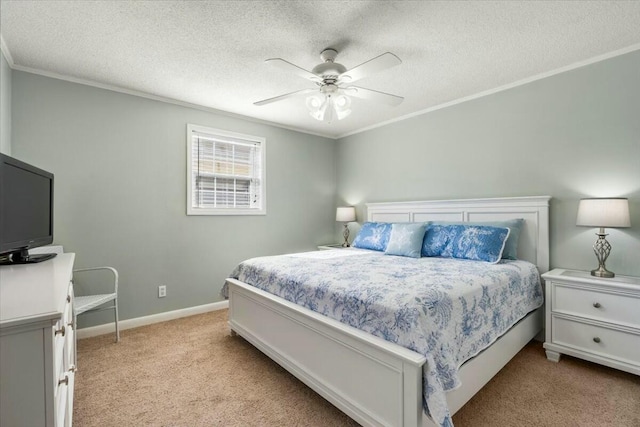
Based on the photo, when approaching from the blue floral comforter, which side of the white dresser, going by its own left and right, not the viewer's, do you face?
front

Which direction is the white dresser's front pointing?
to the viewer's right

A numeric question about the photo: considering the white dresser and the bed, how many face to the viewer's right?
1

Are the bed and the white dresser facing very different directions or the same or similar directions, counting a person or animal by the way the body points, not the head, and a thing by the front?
very different directions

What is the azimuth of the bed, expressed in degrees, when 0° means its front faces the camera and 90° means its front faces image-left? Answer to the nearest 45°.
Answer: approximately 45°

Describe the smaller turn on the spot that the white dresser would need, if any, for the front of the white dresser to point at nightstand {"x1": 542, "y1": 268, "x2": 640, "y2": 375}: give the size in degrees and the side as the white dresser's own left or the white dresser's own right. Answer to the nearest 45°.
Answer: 0° — it already faces it

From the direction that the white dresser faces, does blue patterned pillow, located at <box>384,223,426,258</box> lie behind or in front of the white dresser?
in front

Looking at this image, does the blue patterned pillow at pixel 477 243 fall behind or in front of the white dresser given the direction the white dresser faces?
in front

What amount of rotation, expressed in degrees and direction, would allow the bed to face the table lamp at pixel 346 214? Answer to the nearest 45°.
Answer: approximately 135° to its right

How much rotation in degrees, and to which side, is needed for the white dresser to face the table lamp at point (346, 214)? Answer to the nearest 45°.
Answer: approximately 45° to its left

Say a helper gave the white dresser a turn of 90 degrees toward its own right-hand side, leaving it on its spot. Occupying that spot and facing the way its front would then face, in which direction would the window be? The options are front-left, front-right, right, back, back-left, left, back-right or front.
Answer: back-left

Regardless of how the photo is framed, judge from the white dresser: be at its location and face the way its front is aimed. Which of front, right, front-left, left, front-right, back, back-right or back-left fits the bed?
front
